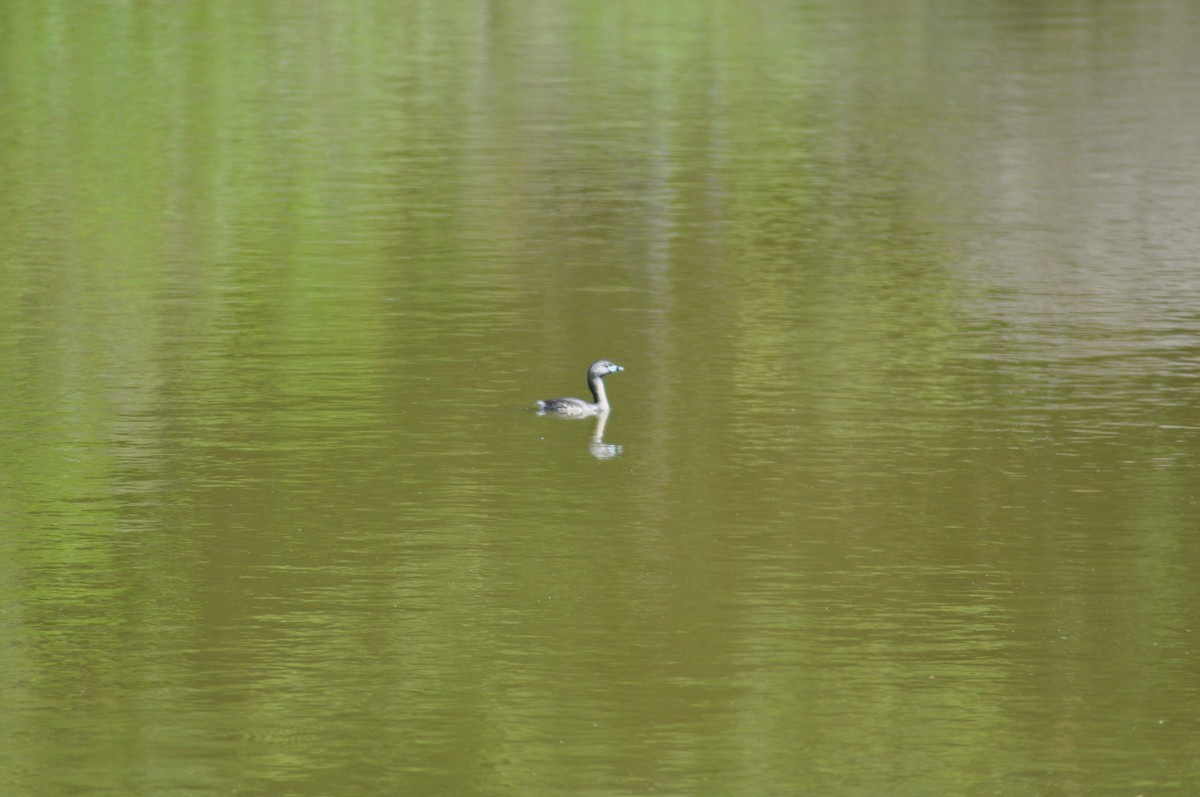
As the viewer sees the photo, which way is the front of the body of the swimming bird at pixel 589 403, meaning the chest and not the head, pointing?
to the viewer's right
